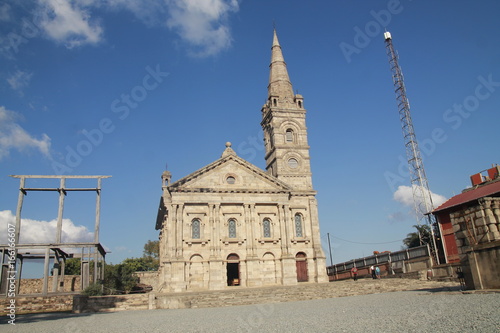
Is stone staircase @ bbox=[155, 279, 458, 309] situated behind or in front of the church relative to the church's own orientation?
in front

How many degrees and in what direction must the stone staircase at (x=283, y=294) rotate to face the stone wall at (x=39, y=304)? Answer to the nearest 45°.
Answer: approximately 90° to its right

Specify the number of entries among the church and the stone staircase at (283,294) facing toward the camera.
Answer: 2

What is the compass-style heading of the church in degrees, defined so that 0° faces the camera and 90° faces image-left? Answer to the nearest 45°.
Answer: approximately 0°

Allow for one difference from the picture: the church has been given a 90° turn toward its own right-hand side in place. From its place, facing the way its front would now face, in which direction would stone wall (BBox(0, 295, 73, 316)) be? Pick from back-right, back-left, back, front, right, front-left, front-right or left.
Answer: front-left

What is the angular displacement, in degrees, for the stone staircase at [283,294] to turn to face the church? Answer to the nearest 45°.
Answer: approximately 135° to its right

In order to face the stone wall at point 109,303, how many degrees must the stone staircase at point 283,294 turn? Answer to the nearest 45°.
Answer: approximately 90° to its right

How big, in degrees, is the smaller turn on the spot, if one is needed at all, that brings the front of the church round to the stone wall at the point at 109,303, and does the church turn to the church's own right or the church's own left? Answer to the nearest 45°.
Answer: approximately 45° to the church's own right

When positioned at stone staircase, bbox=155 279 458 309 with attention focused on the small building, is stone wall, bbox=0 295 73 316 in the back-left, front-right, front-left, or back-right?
back-right

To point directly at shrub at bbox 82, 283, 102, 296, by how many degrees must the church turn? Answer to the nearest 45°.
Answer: approximately 45° to its right

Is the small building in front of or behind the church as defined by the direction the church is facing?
in front
